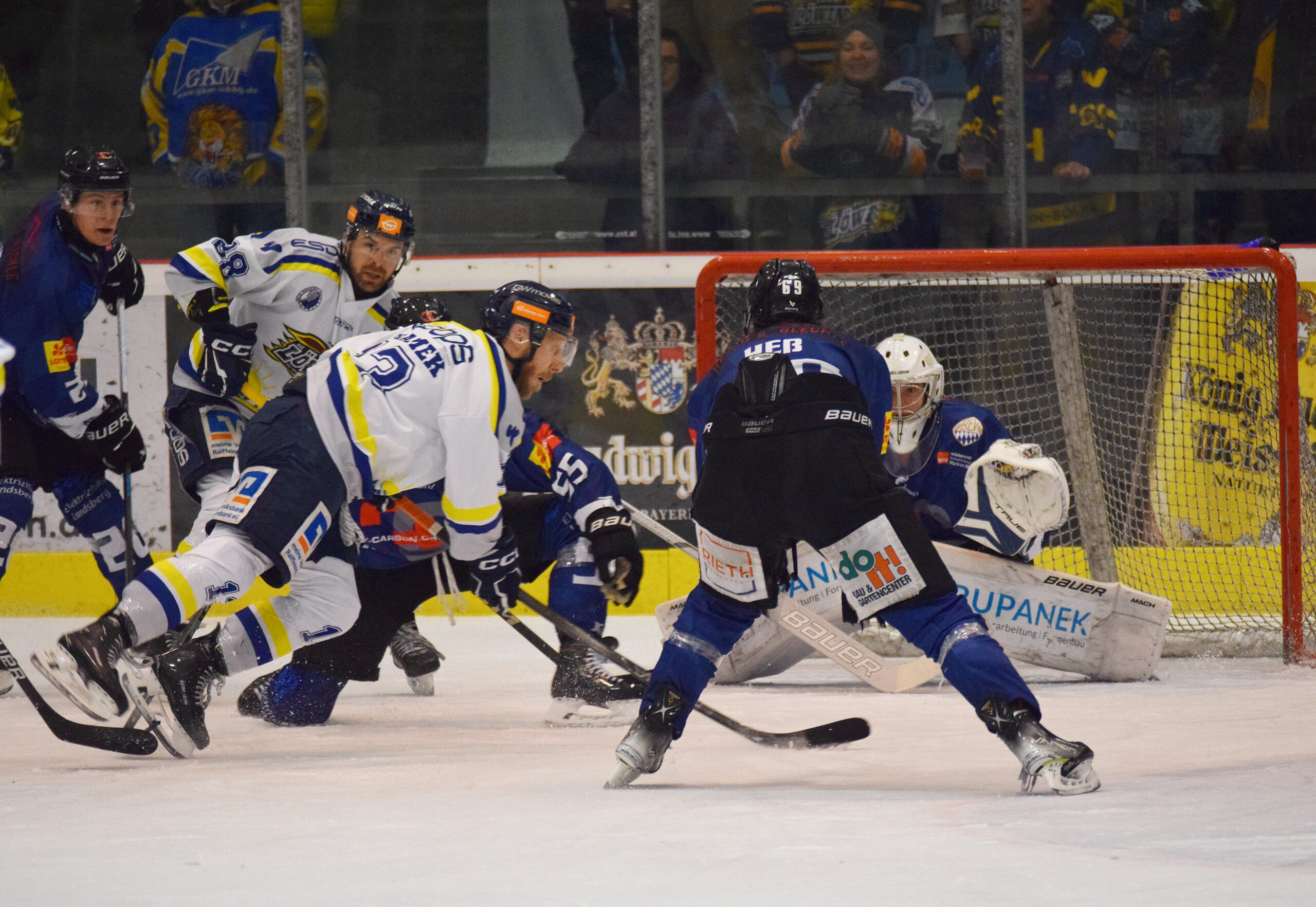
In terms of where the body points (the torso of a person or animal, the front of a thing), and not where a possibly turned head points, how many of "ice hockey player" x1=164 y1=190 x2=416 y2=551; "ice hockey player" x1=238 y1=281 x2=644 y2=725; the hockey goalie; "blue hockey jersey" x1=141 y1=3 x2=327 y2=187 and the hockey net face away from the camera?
0

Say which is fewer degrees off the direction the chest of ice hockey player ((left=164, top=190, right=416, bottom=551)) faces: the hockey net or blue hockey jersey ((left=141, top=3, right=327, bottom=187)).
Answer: the hockey net

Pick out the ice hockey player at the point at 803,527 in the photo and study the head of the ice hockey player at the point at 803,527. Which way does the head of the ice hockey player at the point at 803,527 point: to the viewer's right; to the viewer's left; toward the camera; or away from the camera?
away from the camera

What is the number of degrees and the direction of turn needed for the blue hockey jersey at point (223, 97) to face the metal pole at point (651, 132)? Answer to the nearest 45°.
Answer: approximately 45° to its left

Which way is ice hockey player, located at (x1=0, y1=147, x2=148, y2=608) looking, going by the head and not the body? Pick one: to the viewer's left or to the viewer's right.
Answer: to the viewer's right

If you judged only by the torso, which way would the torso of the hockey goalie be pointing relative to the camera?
toward the camera

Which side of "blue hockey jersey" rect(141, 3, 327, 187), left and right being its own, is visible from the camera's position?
front

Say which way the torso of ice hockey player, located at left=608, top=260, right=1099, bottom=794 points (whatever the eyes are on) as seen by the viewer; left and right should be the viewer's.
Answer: facing away from the viewer

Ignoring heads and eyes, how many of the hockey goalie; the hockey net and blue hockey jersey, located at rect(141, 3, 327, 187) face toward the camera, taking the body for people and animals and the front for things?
3

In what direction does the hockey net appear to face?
toward the camera

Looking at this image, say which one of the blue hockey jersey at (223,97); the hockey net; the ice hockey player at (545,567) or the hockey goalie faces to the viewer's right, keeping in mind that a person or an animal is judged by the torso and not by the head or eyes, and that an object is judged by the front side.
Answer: the ice hockey player

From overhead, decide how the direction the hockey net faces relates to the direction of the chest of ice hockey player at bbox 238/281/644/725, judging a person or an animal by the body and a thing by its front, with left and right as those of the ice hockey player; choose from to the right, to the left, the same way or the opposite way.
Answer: to the right

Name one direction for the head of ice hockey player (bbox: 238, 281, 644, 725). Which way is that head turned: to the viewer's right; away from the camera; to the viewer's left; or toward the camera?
to the viewer's right

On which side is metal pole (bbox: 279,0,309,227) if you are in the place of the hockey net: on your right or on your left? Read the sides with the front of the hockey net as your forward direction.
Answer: on your right

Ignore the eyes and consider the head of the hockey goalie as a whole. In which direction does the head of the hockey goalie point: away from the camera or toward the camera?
toward the camera
